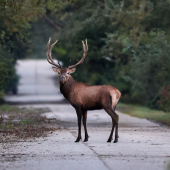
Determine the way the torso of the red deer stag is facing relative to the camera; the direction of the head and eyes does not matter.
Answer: to the viewer's left
